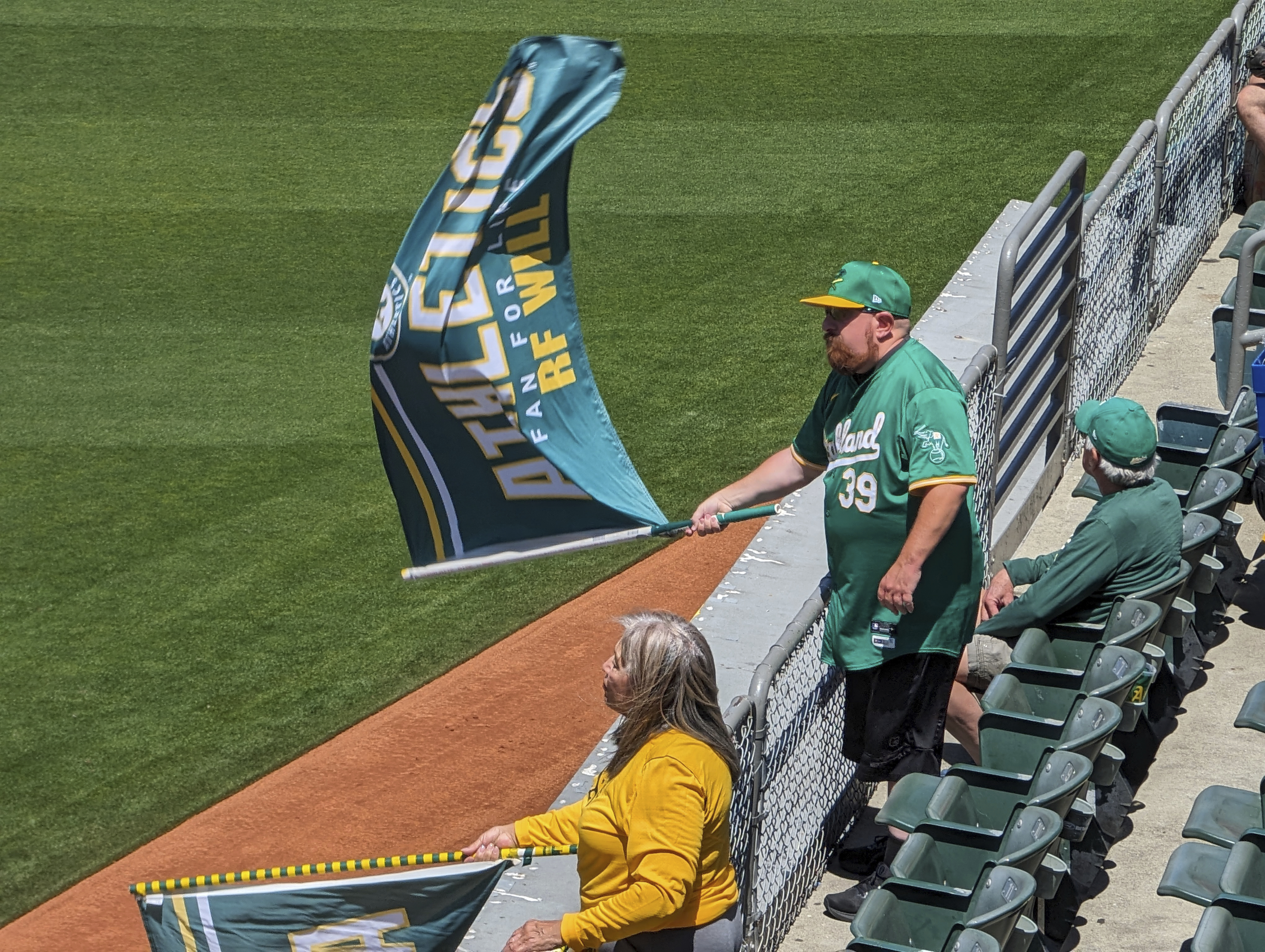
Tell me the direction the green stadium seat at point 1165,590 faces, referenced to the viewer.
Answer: facing to the left of the viewer

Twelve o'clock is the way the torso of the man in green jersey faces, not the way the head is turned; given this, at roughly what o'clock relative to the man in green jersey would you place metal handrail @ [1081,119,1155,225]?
The metal handrail is roughly at 5 o'clock from the man in green jersey.

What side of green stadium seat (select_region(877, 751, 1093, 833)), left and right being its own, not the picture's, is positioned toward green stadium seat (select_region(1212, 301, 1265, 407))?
right

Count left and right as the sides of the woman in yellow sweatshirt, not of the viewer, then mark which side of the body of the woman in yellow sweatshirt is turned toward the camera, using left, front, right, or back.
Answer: left

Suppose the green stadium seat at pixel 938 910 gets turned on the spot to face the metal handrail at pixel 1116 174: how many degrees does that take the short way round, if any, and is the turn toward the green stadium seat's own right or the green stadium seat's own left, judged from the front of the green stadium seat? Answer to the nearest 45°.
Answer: approximately 90° to the green stadium seat's own right

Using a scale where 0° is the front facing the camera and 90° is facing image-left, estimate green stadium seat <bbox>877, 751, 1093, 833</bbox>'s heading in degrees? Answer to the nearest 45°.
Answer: approximately 90°

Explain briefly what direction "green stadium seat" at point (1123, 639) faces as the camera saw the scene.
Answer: facing to the left of the viewer
